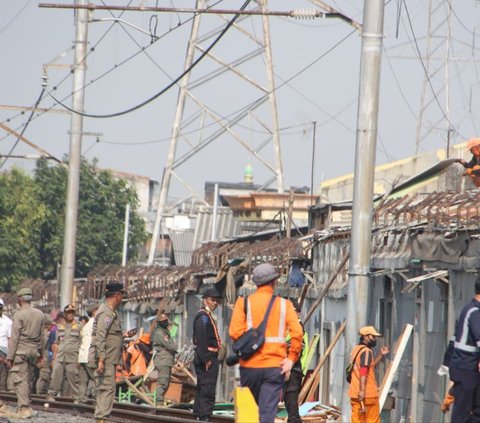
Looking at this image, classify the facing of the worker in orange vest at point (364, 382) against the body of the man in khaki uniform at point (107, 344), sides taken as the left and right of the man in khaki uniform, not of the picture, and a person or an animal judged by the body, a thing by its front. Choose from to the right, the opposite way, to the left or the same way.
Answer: the same way

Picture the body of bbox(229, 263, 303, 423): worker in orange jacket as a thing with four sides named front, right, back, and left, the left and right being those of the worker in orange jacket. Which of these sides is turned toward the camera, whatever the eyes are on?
back

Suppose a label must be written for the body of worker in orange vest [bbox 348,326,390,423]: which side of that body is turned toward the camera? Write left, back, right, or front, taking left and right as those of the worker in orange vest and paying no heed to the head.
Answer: right

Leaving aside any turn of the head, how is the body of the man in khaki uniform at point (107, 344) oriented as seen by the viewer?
to the viewer's right

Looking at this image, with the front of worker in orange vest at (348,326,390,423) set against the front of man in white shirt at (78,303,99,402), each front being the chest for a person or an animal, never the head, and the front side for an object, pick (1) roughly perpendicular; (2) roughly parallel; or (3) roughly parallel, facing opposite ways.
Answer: roughly parallel

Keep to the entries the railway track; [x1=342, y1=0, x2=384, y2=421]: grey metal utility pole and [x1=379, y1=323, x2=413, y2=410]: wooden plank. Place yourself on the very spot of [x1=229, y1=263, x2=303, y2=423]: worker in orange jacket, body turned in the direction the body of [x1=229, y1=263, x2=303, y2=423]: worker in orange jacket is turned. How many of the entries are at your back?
0

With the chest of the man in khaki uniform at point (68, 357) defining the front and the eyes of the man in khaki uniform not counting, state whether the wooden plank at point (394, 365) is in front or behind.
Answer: in front

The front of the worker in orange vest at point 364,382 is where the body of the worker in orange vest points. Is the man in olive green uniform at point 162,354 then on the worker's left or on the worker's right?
on the worker's left

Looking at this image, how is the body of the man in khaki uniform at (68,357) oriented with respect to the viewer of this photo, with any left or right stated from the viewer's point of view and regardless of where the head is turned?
facing the viewer
